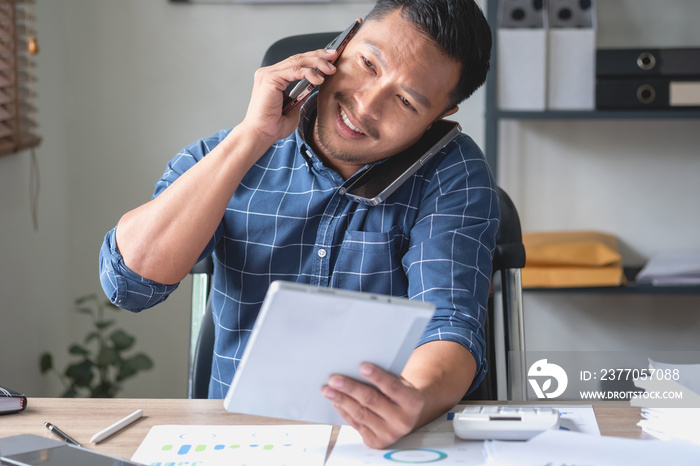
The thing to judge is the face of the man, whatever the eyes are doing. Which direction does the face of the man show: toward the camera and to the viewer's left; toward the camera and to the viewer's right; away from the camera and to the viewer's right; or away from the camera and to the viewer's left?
toward the camera and to the viewer's left

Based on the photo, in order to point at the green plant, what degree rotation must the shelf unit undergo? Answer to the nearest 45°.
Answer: approximately 90° to its right

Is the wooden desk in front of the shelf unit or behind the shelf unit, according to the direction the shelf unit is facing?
in front

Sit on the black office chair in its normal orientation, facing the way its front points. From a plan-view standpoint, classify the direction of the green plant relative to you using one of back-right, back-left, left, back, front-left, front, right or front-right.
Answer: back-right

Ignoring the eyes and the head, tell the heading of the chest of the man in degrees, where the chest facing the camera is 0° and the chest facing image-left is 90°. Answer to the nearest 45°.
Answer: approximately 0°

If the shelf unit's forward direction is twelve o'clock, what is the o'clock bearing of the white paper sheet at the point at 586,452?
The white paper sheet is roughly at 12 o'clock from the shelf unit.

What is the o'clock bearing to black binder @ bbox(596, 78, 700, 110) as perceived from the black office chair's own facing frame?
The black binder is roughly at 7 o'clock from the black office chair.

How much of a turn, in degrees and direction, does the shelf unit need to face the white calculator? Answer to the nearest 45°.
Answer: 0° — it already faces it
